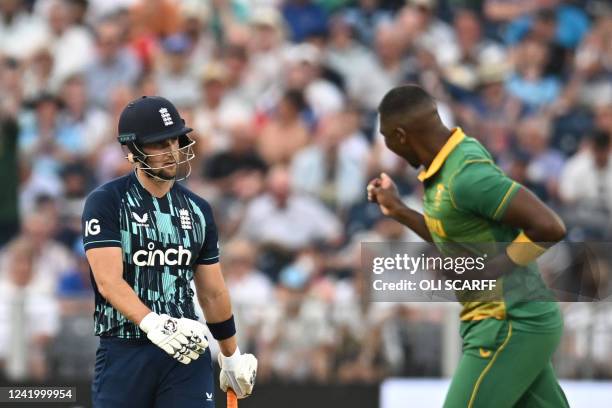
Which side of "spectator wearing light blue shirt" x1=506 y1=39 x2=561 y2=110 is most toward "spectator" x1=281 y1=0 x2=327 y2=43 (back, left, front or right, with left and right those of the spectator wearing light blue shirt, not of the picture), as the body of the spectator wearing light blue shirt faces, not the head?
right

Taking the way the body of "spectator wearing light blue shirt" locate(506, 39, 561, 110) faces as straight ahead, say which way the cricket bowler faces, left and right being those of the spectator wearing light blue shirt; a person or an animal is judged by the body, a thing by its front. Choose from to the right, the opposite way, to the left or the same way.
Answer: to the right

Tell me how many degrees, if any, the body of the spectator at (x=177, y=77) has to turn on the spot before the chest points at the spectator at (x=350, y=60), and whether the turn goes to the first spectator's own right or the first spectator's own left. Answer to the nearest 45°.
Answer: approximately 90° to the first spectator's own left

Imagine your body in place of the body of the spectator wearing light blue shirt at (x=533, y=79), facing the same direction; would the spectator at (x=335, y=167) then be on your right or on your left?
on your right

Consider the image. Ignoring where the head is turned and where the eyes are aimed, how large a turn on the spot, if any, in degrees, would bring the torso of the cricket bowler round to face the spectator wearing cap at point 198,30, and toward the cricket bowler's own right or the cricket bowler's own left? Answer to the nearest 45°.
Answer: approximately 45° to the cricket bowler's own right

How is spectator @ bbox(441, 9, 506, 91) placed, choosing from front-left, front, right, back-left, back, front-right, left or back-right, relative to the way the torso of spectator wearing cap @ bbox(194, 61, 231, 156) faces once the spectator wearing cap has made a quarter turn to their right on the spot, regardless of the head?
back

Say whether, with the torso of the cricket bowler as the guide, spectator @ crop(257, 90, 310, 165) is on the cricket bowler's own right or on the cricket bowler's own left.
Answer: on the cricket bowler's own right

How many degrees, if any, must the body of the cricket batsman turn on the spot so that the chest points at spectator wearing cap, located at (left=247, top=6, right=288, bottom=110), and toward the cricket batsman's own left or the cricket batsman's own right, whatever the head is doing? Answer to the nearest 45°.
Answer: approximately 135° to the cricket batsman's own left

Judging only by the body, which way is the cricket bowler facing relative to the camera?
to the viewer's left

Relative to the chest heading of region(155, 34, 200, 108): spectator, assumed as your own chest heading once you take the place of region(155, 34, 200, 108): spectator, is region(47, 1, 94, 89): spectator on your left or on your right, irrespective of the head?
on your right
